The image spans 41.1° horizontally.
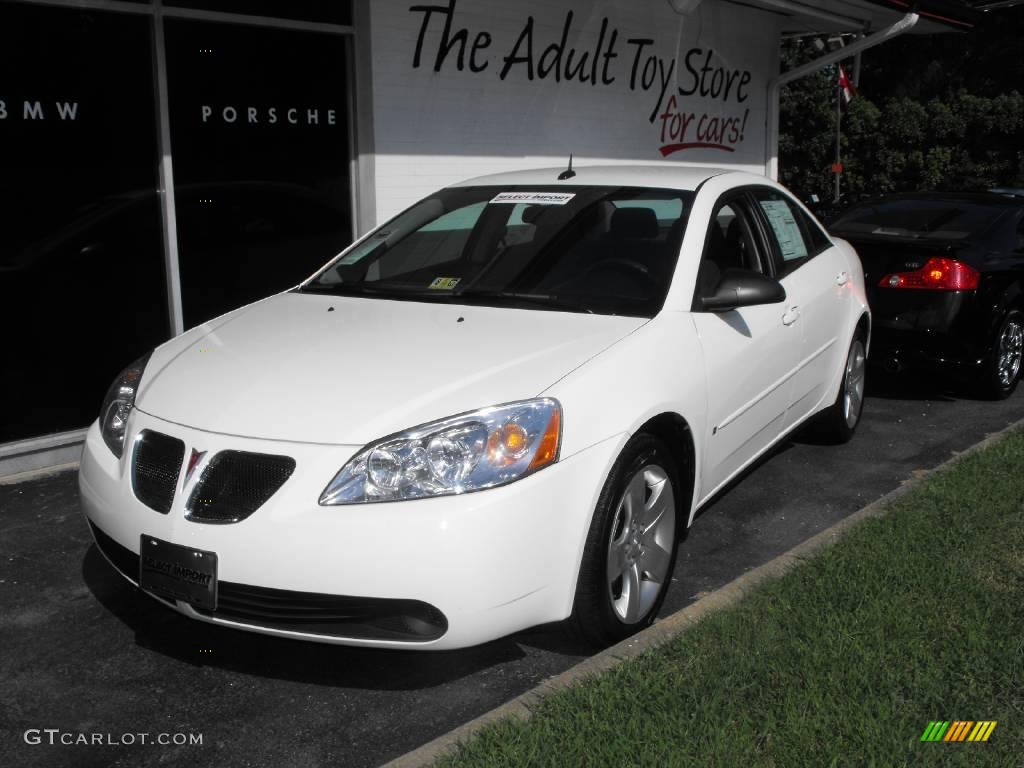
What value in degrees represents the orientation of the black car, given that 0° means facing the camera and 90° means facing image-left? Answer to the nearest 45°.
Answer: approximately 225°

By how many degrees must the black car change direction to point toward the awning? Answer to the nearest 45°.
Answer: approximately 45° to its left

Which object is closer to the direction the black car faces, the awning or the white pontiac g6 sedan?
the awning

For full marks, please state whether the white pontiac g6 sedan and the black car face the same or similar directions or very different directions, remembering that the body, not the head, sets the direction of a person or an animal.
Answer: very different directions

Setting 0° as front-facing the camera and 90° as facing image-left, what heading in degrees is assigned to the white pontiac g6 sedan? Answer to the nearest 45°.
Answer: approximately 45°

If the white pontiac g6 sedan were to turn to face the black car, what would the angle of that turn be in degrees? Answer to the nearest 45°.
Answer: approximately 180°
